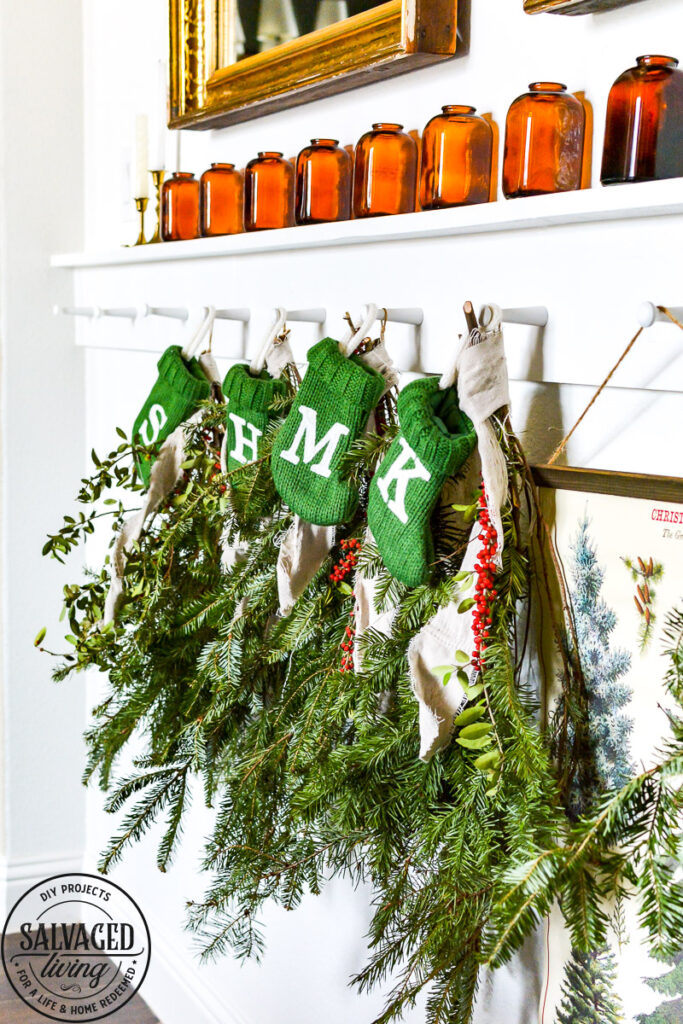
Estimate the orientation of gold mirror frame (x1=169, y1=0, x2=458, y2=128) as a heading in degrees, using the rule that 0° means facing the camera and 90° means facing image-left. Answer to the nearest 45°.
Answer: approximately 45°

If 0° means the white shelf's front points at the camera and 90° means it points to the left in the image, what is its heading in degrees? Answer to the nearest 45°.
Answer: approximately 45°

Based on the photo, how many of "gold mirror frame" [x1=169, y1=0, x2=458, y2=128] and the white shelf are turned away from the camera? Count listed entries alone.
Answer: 0

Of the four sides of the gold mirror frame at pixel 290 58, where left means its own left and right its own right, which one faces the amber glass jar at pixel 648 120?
left
